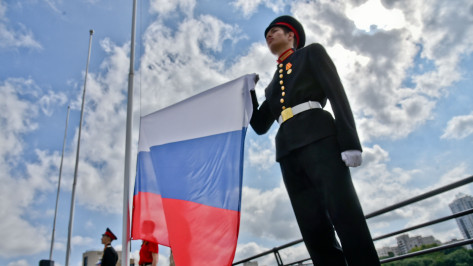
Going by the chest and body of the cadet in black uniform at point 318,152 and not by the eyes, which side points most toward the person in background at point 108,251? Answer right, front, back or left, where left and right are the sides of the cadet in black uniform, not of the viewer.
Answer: right

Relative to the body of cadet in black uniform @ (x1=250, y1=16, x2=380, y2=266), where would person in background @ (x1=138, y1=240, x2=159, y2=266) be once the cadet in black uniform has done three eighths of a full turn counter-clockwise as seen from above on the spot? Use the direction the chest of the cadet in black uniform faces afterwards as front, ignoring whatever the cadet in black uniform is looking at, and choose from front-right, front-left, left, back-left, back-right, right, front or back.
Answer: back-left

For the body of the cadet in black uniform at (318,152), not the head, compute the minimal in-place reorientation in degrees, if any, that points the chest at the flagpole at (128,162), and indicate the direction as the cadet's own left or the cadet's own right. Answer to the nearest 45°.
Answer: approximately 90° to the cadet's own right
